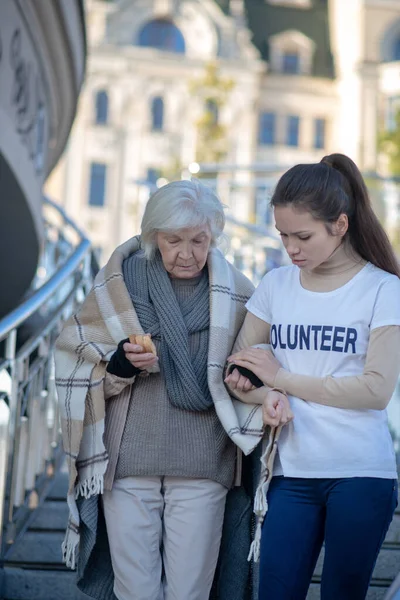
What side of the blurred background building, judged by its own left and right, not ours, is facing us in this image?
front

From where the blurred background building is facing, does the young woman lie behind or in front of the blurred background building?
in front

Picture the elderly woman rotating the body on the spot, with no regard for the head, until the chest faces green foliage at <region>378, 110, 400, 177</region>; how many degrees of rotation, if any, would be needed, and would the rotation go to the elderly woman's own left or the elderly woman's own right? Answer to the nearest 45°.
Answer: approximately 180°

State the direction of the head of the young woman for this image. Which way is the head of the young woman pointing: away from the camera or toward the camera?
toward the camera

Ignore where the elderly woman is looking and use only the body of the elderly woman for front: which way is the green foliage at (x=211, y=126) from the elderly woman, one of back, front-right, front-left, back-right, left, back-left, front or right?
back

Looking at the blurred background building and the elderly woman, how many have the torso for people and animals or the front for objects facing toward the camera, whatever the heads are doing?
2

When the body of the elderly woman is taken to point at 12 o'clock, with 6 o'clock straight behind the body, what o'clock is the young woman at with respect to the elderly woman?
The young woman is roughly at 10 o'clock from the elderly woman.

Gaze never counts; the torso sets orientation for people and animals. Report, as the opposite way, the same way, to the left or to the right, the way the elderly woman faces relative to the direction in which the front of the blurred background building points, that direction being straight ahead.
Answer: the same way

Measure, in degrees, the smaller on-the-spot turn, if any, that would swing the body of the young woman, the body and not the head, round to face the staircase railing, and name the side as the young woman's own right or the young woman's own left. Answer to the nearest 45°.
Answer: approximately 90° to the young woman's own right

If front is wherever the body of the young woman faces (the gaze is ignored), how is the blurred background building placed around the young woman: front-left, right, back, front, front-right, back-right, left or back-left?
back-right

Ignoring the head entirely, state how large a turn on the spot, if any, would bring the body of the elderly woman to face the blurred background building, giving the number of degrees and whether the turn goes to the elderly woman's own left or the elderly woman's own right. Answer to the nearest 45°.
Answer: approximately 180°

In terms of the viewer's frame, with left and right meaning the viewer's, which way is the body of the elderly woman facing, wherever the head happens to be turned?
facing the viewer

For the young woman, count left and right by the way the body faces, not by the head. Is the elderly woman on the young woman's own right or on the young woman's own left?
on the young woman's own right

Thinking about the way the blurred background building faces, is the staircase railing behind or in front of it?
in front
